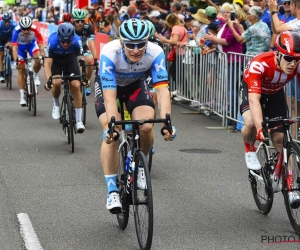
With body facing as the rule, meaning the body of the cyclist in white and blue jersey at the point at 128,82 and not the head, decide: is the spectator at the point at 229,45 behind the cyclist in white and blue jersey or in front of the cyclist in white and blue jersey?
behind

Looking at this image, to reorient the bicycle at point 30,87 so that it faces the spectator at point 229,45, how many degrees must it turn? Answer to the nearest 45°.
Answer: approximately 45° to its left

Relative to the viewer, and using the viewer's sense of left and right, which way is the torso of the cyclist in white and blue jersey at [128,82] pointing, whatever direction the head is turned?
facing the viewer

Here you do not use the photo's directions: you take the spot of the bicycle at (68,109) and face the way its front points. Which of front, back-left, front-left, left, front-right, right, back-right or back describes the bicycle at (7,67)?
back

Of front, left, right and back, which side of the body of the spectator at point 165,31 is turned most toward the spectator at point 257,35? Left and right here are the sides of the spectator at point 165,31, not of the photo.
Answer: left

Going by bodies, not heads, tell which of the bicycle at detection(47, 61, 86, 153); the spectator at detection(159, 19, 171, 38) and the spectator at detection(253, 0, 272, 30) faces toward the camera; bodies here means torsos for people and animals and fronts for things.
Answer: the bicycle

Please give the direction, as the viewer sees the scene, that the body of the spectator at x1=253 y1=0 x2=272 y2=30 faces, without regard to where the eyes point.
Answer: to the viewer's left

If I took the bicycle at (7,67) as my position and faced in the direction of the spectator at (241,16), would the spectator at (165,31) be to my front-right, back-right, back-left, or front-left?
front-left
